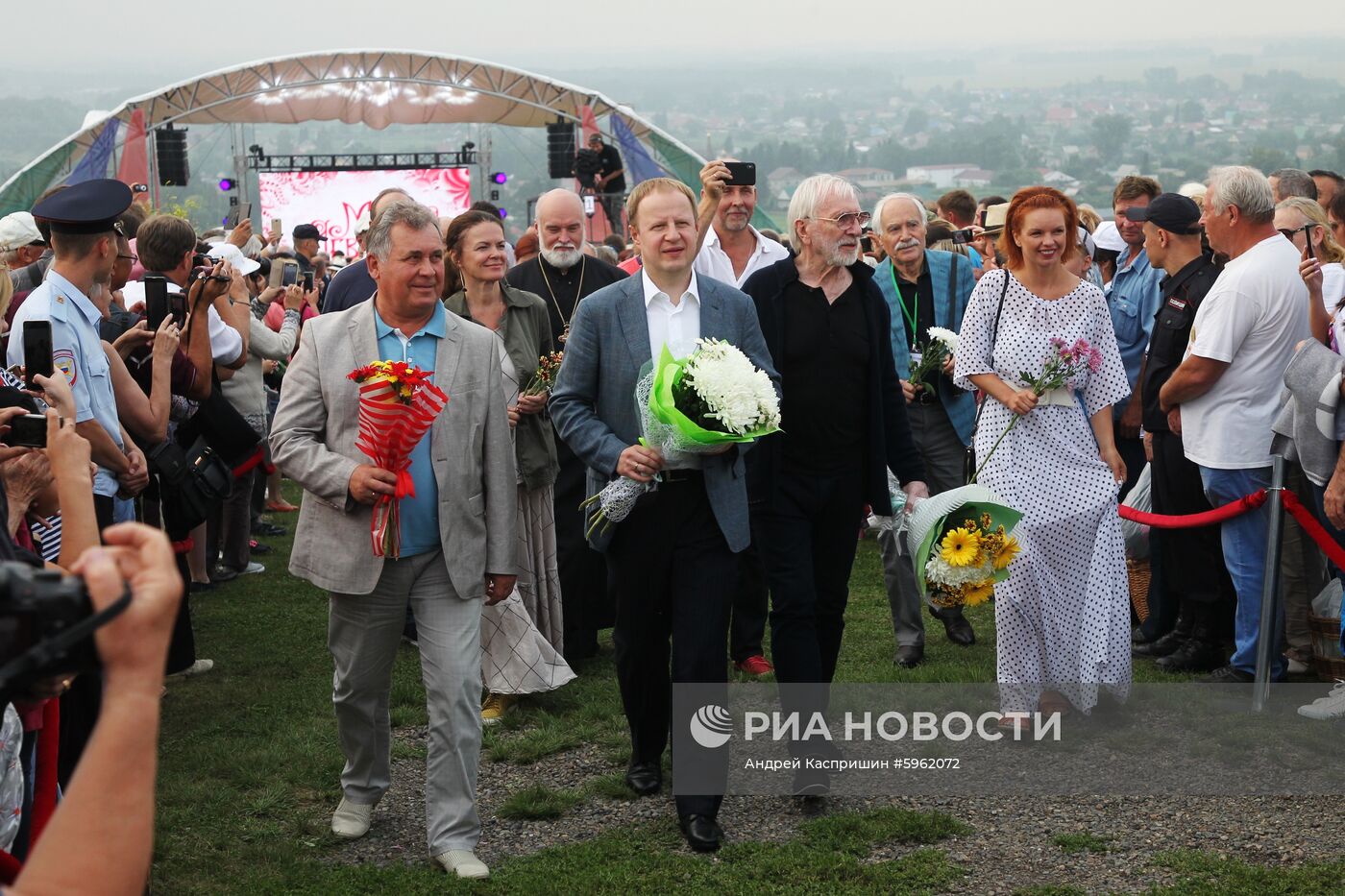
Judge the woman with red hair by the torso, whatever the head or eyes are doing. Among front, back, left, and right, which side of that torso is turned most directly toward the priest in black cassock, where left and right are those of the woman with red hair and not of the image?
right

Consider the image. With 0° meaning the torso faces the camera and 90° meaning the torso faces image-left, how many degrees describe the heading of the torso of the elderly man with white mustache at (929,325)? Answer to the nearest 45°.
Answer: approximately 0°

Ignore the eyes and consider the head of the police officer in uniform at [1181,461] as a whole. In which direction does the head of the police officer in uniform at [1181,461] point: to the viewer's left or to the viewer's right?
to the viewer's left

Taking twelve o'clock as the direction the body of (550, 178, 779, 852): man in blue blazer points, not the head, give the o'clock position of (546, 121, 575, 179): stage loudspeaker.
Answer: The stage loudspeaker is roughly at 6 o'clock from the man in blue blazer.

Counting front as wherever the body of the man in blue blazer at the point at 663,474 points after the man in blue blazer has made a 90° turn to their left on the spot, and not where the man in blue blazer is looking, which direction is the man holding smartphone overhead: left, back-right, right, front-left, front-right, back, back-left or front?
left

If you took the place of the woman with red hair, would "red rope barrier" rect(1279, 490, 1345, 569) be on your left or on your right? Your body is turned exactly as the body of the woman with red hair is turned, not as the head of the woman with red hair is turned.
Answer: on your left

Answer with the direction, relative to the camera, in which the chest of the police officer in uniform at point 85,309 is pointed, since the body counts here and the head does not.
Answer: to the viewer's right

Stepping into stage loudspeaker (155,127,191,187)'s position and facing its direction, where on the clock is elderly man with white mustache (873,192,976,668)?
The elderly man with white mustache is roughly at 12 o'clock from the stage loudspeaker.

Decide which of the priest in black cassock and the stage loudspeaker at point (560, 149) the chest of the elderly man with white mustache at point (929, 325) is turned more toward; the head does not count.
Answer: the priest in black cassock

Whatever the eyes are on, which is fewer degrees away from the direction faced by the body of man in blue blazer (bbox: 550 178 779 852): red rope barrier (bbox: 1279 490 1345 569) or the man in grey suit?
the man in grey suit
